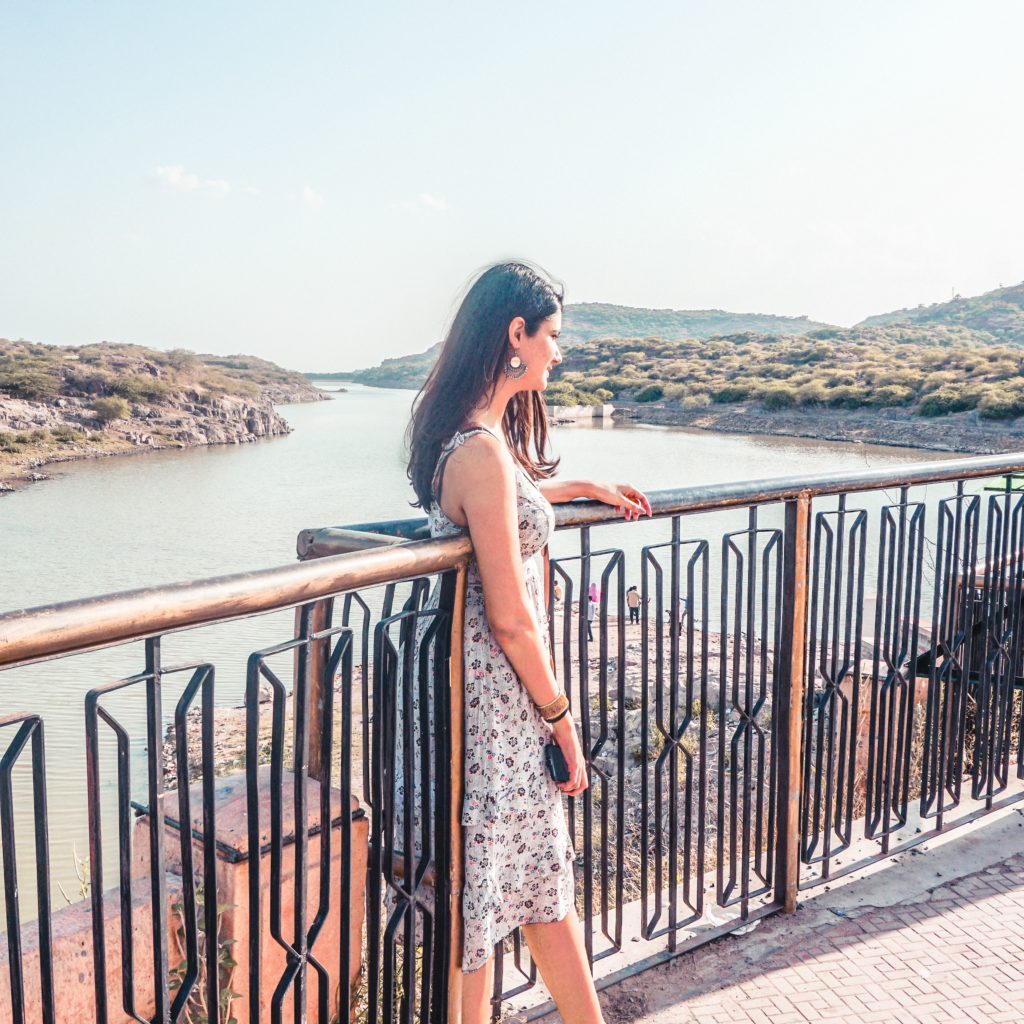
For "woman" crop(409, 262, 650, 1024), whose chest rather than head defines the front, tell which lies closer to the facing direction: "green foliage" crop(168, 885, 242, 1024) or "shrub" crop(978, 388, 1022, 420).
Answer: the shrub

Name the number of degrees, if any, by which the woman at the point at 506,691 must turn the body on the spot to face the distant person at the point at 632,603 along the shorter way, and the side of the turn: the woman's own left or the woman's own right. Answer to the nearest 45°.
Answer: approximately 90° to the woman's own left

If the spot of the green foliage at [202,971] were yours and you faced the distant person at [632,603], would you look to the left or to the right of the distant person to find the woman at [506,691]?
right

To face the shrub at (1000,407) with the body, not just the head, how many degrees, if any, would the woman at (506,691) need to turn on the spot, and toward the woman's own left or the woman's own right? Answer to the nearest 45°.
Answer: approximately 45° to the woman's own left

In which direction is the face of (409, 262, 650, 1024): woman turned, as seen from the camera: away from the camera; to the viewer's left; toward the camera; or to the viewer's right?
to the viewer's right

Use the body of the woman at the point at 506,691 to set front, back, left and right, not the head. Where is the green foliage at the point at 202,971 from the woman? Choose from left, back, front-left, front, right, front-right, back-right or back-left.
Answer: back

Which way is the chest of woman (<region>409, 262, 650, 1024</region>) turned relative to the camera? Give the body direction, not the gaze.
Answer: to the viewer's right

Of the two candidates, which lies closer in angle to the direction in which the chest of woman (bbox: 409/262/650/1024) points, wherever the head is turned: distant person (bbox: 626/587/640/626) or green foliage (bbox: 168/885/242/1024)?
the distant person
